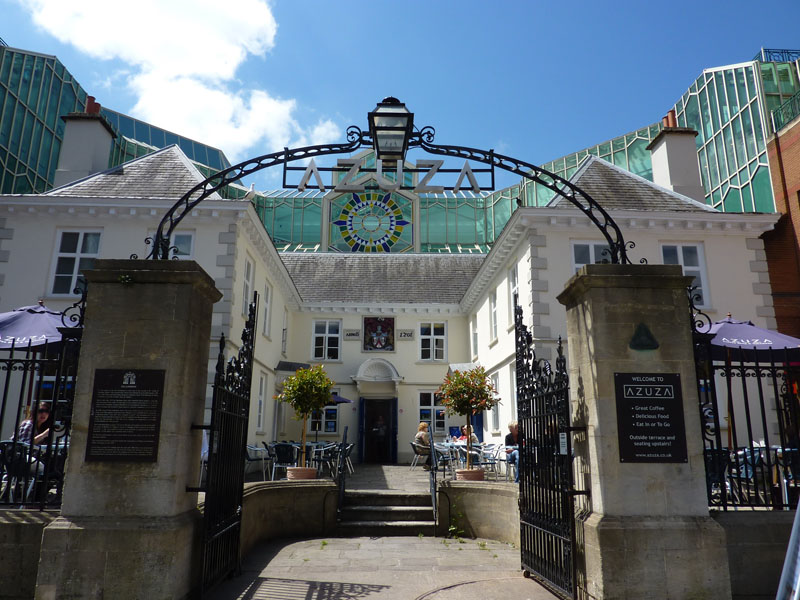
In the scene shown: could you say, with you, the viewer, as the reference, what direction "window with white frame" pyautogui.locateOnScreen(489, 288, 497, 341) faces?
facing to the left of the viewer

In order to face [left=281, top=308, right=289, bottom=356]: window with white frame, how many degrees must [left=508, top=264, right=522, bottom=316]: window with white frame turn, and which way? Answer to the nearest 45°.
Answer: approximately 45° to its right

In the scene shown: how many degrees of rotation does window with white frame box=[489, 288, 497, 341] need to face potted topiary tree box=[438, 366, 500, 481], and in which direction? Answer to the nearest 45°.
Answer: approximately 90° to its left

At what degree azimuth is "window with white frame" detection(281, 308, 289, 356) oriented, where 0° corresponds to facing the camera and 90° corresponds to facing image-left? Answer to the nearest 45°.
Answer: approximately 270°

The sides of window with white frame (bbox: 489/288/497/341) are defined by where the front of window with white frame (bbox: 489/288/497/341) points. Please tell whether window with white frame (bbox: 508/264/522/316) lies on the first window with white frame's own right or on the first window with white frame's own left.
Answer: on the first window with white frame's own left

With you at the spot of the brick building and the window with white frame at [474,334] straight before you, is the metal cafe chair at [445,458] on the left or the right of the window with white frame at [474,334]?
left

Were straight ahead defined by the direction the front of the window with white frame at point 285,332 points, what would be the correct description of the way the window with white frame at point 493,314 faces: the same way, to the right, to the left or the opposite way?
the opposite way

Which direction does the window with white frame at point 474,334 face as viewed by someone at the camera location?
facing to the left of the viewer

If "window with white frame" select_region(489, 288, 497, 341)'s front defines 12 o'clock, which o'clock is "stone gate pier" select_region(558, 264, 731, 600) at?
The stone gate pier is roughly at 9 o'clock from the window with white frame.

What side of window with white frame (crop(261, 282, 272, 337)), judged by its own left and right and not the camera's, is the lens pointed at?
right

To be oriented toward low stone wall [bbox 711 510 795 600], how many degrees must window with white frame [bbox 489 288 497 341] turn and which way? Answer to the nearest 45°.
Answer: approximately 90° to its left

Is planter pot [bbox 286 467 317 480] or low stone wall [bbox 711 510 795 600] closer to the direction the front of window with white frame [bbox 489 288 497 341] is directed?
the planter pot

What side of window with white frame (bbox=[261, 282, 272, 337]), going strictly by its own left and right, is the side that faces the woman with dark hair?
right
